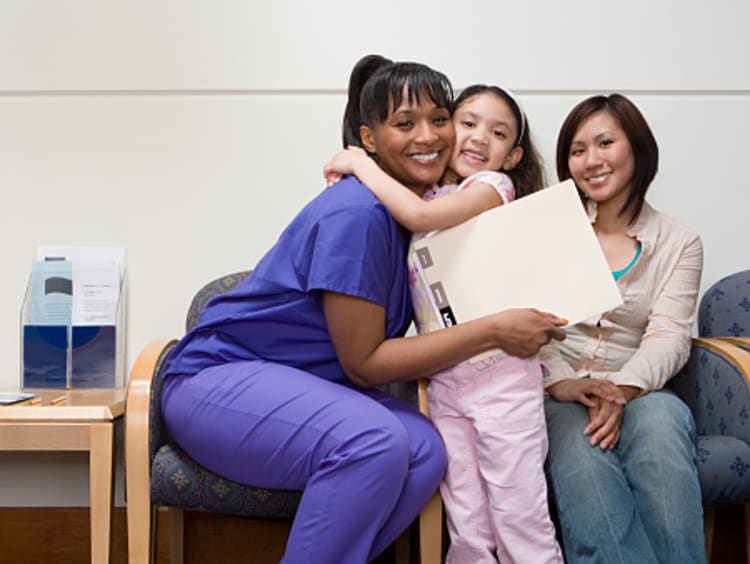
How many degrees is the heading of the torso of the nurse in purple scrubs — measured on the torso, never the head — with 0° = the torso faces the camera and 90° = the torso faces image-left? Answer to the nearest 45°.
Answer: approximately 270°

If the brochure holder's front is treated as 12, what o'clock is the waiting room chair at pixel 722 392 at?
The waiting room chair is roughly at 10 o'clock from the brochure holder.

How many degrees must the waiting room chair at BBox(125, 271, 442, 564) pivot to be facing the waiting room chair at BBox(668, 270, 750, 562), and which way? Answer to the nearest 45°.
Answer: approximately 90° to its left

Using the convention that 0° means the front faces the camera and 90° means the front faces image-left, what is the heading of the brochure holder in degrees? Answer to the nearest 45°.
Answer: approximately 0°

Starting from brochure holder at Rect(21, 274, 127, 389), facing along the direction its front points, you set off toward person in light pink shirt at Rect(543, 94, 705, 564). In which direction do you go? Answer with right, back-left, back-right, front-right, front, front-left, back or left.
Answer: front-left

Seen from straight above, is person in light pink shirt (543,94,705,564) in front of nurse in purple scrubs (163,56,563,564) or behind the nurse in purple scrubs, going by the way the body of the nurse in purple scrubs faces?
in front
